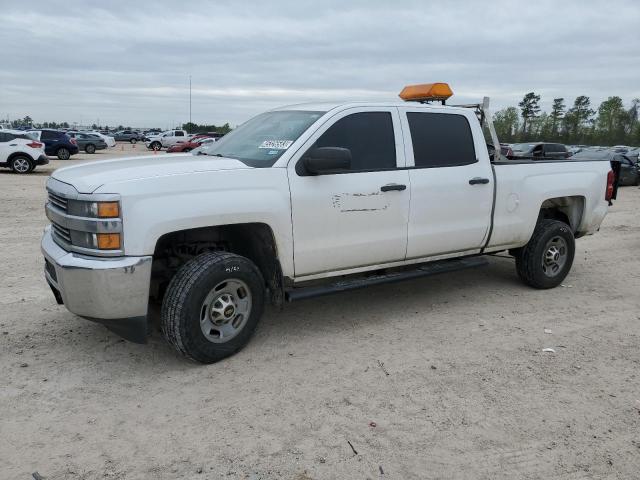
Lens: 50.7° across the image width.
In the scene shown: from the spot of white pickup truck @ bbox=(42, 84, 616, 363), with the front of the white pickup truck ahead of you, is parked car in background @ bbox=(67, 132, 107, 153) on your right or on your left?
on your right

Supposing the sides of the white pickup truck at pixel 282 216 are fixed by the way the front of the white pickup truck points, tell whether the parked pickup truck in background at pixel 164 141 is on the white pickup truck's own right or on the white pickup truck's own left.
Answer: on the white pickup truck's own right

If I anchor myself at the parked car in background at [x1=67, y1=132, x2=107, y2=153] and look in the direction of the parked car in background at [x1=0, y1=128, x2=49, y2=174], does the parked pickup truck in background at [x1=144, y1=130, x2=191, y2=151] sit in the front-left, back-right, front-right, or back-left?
back-left

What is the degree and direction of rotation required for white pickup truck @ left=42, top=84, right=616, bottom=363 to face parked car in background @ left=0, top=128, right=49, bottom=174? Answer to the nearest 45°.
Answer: approximately 90° to its right

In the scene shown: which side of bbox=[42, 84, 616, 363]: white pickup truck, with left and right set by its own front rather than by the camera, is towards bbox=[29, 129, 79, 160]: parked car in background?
right

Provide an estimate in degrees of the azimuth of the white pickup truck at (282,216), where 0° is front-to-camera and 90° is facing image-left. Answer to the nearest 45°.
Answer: approximately 45°
